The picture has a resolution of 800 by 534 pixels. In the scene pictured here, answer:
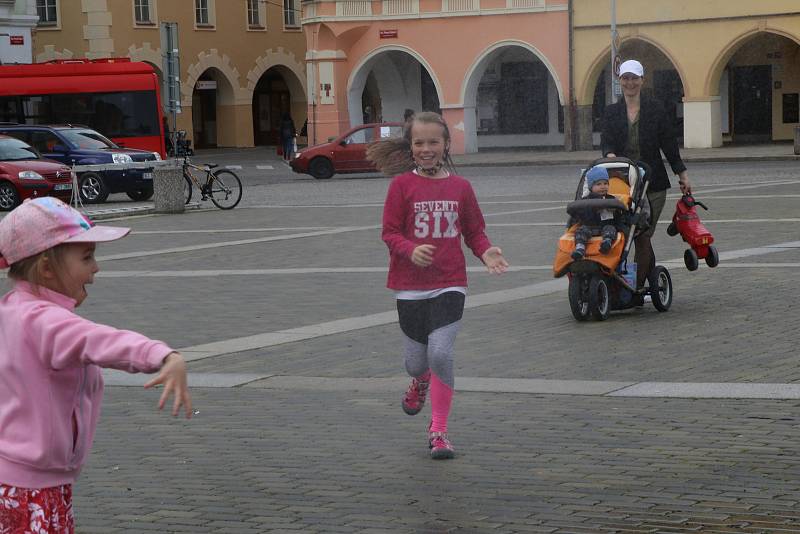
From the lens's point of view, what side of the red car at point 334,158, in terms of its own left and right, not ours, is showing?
left

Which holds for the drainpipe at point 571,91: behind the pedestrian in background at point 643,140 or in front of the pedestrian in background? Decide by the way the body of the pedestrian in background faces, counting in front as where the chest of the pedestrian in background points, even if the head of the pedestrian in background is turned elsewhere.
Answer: behind

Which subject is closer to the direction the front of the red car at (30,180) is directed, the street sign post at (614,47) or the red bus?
the street sign post

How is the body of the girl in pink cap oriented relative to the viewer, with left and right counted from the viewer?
facing to the right of the viewer

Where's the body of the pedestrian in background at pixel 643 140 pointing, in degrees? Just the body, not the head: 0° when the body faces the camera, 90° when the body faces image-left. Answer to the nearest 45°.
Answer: approximately 0°

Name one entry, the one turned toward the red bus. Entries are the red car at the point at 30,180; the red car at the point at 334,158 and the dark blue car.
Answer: the red car at the point at 334,158

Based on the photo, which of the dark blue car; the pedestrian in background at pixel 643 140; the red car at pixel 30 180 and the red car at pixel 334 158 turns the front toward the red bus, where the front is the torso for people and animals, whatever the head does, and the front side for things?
the red car at pixel 334 158

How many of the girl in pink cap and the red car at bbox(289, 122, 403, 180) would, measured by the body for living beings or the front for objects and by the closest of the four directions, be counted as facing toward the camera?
0

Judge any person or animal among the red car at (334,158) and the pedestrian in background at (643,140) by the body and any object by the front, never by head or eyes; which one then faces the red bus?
the red car

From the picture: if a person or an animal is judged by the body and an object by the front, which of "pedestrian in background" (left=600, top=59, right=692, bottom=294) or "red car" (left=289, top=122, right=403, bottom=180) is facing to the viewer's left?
the red car

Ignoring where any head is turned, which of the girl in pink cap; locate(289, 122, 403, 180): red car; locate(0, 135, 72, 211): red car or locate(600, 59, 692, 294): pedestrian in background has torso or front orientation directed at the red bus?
locate(289, 122, 403, 180): red car

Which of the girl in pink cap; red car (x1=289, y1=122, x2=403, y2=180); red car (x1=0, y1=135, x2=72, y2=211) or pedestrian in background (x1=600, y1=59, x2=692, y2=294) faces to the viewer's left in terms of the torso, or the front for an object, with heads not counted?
red car (x1=289, y1=122, x2=403, y2=180)

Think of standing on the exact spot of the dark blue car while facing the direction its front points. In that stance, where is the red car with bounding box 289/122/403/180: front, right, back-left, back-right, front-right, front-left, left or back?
left

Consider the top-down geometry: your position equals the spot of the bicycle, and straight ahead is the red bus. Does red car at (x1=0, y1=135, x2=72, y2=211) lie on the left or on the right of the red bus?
left

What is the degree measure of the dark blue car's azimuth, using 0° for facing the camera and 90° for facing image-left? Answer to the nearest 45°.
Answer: approximately 315°

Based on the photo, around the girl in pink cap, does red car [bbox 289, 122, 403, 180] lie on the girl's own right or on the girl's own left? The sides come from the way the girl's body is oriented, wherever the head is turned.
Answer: on the girl's own left
